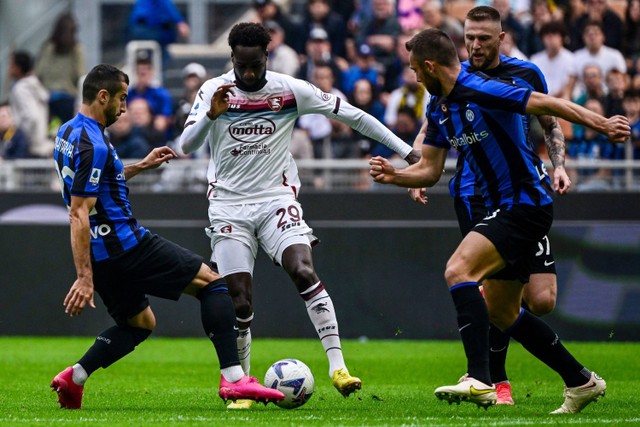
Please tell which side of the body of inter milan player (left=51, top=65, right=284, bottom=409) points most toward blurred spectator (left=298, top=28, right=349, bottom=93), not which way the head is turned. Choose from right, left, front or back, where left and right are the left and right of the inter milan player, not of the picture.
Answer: left

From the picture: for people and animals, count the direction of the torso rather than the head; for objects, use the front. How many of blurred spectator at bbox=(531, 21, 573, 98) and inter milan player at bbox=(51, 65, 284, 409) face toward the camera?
1

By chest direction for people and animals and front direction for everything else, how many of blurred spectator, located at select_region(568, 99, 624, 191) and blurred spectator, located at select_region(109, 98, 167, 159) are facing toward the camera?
2

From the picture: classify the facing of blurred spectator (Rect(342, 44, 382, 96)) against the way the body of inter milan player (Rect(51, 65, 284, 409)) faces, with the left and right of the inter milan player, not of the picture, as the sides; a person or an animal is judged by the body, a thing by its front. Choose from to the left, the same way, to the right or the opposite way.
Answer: to the right

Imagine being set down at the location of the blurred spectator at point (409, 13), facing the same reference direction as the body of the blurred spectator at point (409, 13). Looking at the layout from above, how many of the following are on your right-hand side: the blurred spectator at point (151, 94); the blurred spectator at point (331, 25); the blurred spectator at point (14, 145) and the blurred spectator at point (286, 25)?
4

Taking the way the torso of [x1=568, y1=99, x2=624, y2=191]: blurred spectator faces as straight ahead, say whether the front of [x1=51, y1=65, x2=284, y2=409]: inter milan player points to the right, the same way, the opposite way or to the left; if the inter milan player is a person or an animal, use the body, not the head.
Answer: to the left

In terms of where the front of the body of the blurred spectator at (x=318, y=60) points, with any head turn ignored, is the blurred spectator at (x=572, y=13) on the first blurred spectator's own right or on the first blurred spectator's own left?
on the first blurred spectator's own left

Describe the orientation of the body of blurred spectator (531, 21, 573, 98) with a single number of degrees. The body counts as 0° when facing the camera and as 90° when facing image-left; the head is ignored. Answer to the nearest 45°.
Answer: approximately 0°

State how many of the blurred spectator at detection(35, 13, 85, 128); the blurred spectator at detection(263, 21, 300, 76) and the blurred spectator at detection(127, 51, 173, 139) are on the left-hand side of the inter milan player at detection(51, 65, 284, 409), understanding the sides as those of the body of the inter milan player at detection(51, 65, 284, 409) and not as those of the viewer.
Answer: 3

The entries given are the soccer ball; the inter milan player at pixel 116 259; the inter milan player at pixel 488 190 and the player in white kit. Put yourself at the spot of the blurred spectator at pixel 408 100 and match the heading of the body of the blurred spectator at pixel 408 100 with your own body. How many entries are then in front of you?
4

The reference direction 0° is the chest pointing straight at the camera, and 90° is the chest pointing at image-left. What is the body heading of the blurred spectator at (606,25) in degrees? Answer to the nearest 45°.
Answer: approximately 0°

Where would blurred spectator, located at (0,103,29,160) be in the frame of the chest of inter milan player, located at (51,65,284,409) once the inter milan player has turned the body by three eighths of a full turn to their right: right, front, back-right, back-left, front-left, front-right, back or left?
back-right
